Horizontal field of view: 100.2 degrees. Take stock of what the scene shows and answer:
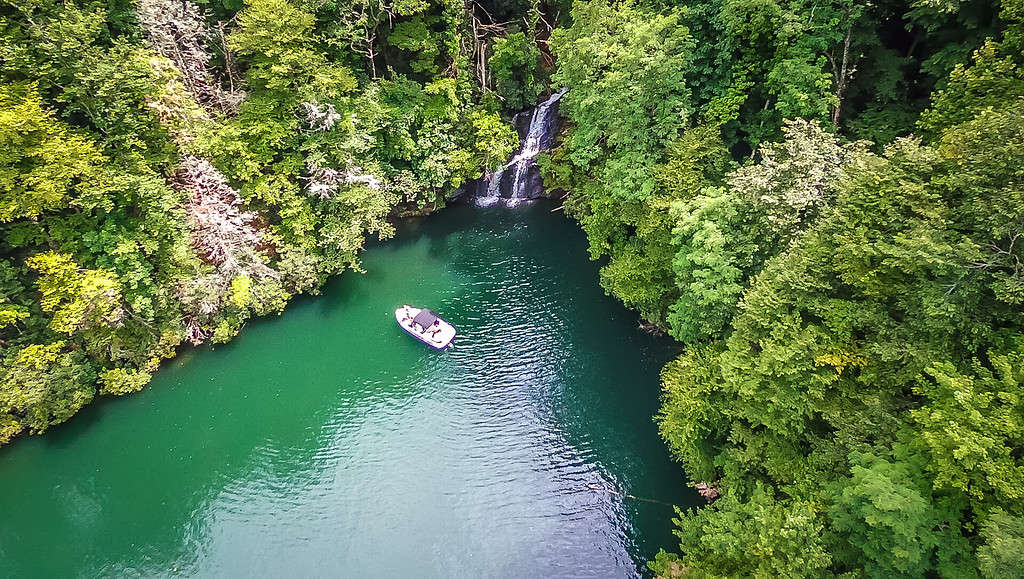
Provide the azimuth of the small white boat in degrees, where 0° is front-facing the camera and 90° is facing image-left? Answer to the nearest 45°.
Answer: approximately 135°

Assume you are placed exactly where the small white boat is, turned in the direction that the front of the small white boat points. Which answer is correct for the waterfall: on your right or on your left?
on your right
